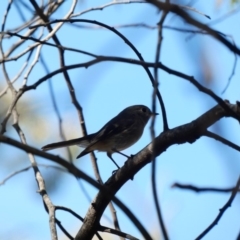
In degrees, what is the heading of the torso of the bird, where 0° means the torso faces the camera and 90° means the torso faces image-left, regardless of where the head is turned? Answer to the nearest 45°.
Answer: approximately 270°
